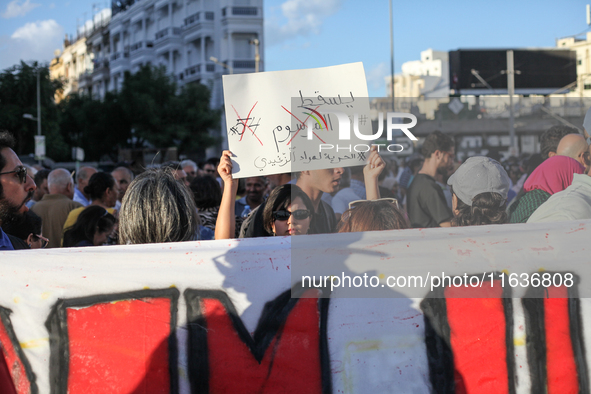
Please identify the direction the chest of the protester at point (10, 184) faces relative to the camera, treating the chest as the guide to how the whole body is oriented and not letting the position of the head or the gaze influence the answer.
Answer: to the viewer's right

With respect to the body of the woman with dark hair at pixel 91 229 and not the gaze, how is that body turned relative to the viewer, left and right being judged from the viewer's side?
facing to the right of the viewer

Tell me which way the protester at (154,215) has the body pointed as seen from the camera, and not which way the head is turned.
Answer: away from the camera

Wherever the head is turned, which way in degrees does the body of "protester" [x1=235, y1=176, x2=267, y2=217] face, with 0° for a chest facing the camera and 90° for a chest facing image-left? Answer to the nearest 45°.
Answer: approximately 45°

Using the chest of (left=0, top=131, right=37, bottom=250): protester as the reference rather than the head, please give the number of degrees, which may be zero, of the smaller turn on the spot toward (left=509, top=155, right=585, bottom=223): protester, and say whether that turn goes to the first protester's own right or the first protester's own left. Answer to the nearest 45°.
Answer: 0° — they already face them

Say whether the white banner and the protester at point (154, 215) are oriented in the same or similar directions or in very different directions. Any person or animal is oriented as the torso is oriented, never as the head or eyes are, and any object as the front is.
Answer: very different directions

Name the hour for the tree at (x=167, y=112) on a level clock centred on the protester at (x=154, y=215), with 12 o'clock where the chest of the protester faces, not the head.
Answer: The tree is roughly at 12 o'clock from the protester.

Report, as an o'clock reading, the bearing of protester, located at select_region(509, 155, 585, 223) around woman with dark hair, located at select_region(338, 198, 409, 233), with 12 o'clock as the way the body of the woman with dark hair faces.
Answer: The protester is roughly at 2 o'clock from the woman with dark hair.

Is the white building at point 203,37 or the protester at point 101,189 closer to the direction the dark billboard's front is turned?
the protester
